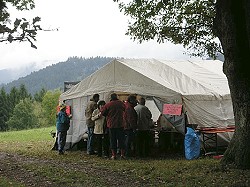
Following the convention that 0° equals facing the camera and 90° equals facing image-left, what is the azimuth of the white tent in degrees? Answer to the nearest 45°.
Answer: approximately 45°

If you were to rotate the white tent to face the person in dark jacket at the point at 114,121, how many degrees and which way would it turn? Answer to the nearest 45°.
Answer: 0° — it already faces them

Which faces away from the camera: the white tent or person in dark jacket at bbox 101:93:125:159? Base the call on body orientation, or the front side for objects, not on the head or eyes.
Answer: the person in dark jacket

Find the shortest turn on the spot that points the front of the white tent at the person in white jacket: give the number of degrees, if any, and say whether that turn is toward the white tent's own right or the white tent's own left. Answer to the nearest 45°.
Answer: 0° — it already faces them

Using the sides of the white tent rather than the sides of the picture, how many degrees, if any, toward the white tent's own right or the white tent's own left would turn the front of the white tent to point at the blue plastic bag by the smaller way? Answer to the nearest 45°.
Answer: approximately 45° to the white tent's own left

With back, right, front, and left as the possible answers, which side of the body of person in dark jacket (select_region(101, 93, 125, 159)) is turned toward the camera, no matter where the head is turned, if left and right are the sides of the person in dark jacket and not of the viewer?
back

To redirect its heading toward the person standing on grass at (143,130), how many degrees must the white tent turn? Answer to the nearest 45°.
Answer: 0° — it already faces them

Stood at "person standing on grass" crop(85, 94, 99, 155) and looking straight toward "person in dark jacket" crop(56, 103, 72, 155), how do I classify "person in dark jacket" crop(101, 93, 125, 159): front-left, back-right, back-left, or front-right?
back-left

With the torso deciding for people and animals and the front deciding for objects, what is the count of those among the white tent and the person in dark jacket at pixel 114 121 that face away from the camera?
1

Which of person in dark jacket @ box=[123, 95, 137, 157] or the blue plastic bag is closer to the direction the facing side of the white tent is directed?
the person in dark jacket
